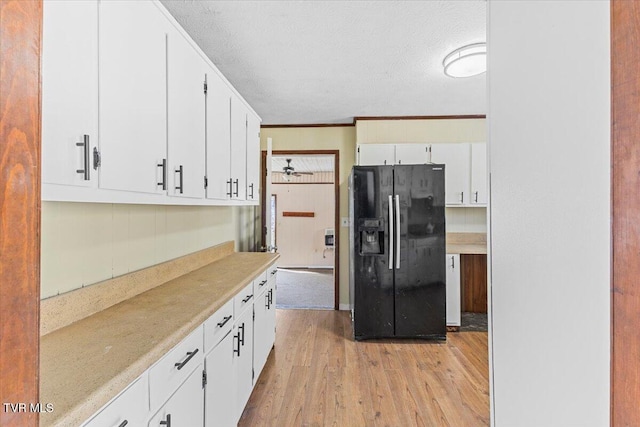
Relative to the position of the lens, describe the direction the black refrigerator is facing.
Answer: facing the viewer
